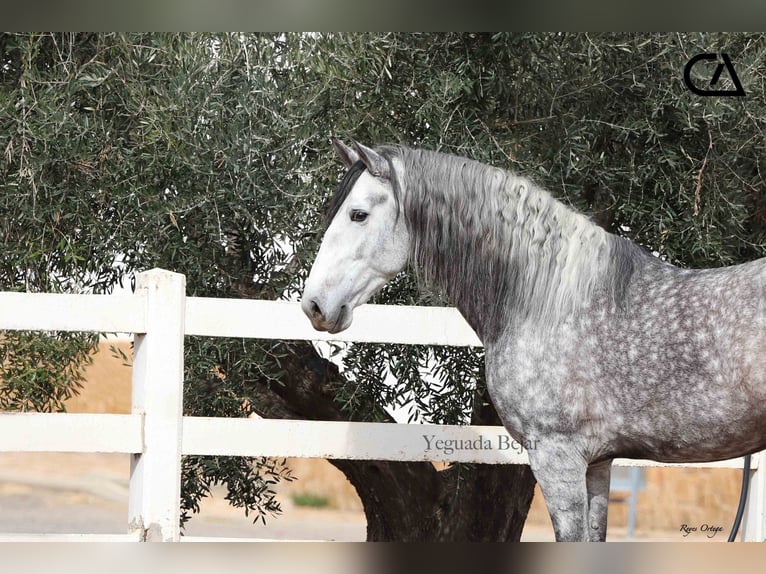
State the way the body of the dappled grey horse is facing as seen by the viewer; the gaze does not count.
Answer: to the viewer's left
